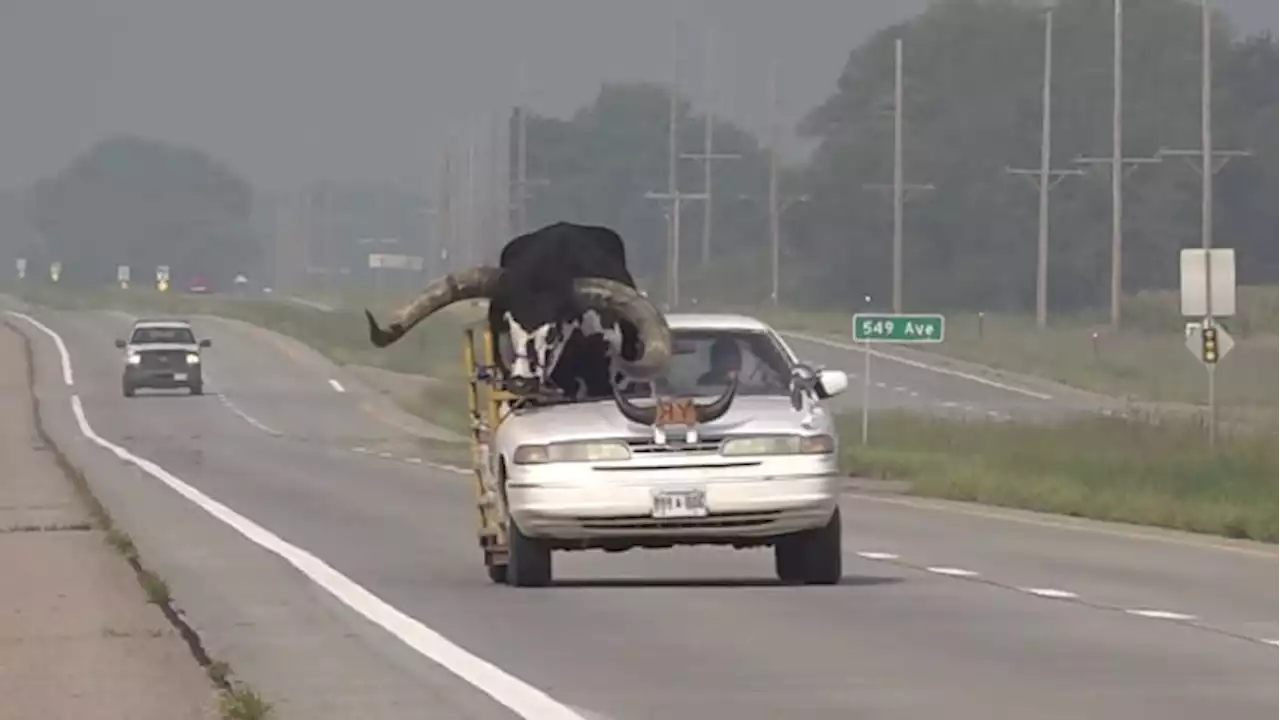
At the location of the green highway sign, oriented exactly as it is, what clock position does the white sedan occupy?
The white sedan is roughly at 12 o'clock from the green highway sign.

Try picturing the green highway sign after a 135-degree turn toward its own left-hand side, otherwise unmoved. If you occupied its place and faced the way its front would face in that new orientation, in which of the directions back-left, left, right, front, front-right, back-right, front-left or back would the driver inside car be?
back-right

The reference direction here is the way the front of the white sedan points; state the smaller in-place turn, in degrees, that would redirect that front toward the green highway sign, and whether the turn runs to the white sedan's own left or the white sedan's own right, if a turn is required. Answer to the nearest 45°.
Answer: approximately 180°

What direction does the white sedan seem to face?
toward the camera

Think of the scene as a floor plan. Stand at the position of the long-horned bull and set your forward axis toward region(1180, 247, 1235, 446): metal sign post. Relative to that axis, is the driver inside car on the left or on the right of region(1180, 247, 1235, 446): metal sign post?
right

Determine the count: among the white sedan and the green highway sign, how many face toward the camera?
2

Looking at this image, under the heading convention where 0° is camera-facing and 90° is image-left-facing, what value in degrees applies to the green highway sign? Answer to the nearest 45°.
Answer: approximately 0°

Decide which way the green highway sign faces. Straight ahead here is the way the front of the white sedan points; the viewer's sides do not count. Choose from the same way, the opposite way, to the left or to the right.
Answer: the same way
